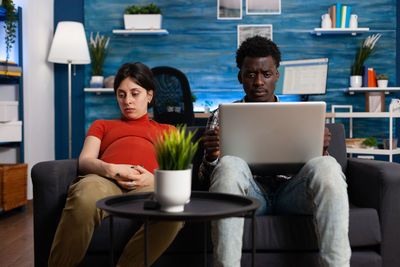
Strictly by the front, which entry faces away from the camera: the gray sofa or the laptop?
the laptop

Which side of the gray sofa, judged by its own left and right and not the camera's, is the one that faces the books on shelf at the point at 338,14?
back

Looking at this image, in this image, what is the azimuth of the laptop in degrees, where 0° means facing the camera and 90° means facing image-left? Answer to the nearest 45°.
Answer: approximately 180°

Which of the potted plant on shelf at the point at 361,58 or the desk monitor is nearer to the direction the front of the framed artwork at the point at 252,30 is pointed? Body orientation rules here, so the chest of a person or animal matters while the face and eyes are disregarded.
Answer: the desk monitor

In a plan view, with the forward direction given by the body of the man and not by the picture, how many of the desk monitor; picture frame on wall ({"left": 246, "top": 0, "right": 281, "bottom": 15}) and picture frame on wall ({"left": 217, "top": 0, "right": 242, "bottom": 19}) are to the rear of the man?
3

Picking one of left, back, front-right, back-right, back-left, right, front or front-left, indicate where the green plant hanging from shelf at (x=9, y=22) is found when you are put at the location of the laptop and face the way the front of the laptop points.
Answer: front-left

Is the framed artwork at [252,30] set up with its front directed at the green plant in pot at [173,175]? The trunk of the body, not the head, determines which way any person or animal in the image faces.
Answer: yes

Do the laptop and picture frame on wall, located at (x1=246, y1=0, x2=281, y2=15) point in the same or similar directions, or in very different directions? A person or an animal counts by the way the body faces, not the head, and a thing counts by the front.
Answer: very different directions

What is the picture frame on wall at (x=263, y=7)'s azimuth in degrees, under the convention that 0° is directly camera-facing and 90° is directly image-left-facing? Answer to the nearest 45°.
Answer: approximately 0°
